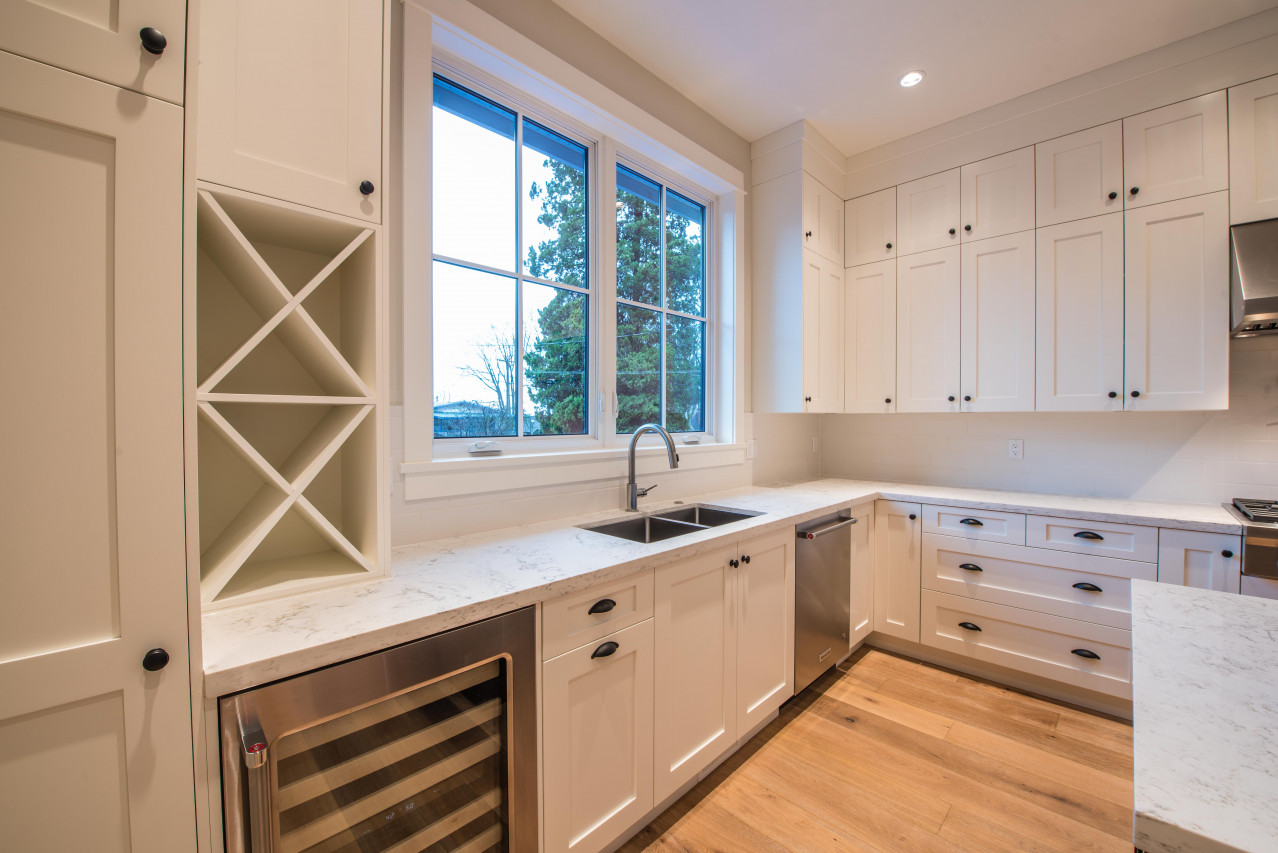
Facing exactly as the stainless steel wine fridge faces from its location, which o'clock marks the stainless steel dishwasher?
The stainless steel dishwasher is roughly at 10 o'clock from the stainless steel wine fridge.

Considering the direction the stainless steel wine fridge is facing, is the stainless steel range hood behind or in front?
in front

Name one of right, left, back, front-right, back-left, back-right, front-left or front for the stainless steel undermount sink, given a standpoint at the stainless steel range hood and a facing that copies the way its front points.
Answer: front-right

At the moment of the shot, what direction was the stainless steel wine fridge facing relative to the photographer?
facing the viewer and to the right of the viewer

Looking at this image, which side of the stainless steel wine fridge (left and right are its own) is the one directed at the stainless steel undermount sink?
left

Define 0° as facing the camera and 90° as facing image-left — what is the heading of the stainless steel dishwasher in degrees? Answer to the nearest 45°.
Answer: approximately 315°

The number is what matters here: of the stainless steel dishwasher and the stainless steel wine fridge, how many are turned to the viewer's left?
0

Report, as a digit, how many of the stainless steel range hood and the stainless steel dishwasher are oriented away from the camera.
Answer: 0

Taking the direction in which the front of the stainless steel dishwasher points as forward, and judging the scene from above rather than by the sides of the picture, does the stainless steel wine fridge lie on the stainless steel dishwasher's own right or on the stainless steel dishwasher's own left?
on the stainless steel dishwasher's own right

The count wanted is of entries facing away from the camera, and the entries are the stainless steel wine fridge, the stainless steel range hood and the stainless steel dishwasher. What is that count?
0

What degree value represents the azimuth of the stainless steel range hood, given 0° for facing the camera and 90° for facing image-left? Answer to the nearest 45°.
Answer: approximately 0°

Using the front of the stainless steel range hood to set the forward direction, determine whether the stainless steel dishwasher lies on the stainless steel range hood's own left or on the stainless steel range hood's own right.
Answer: on the stainless steel range hood's own right
